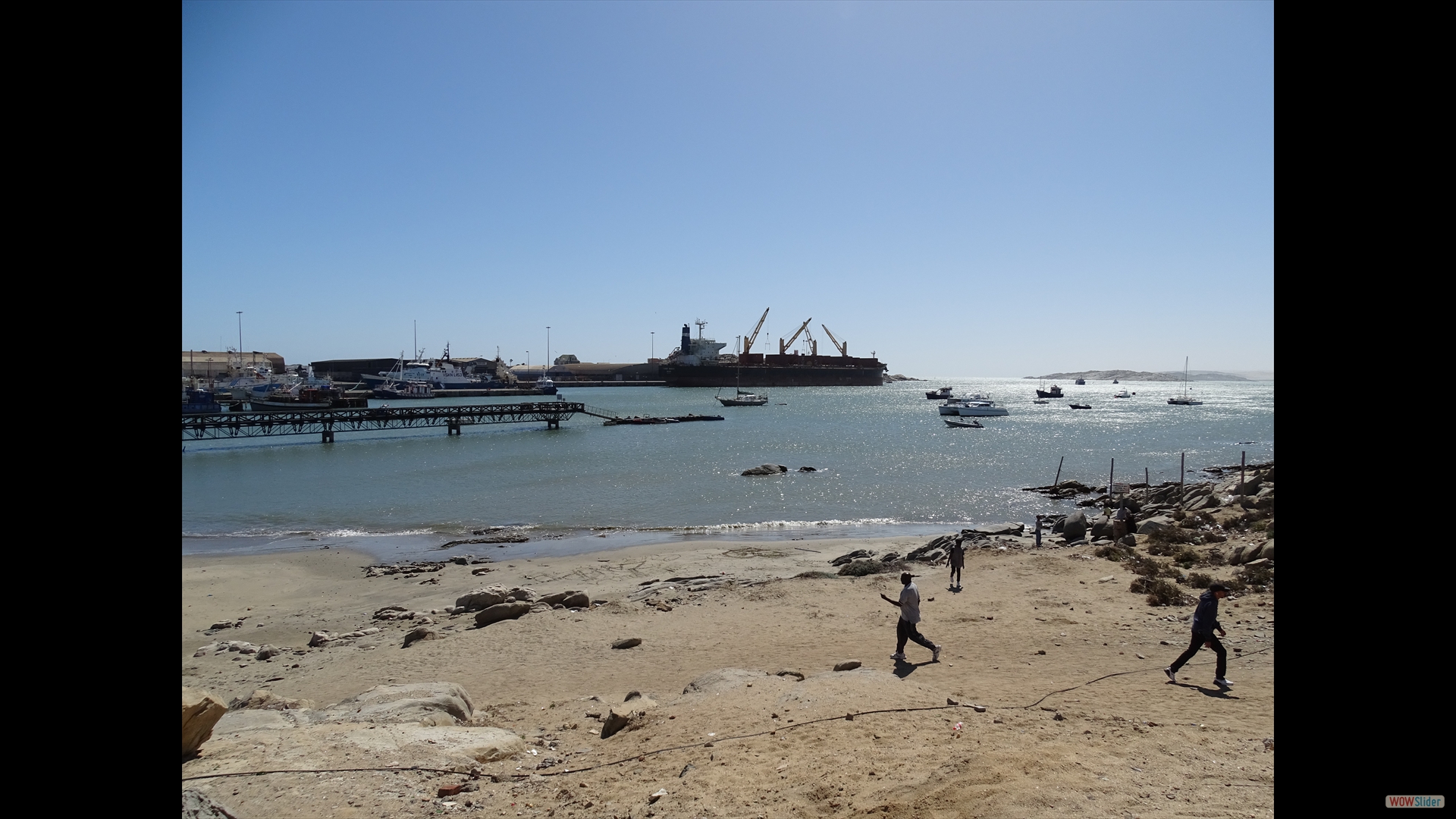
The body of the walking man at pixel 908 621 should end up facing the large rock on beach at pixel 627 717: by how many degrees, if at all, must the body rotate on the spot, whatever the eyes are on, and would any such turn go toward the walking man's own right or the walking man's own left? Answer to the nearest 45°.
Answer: approximately 45° to the walking man's own left

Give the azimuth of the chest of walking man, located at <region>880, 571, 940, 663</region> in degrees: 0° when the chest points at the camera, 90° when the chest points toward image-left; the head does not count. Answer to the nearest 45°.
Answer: approximately 90°

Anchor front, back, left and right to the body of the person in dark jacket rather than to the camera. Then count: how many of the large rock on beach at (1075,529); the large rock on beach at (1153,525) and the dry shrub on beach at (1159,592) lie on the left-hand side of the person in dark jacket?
3

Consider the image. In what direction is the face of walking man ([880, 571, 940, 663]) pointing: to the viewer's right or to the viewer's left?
to the viewer's left
